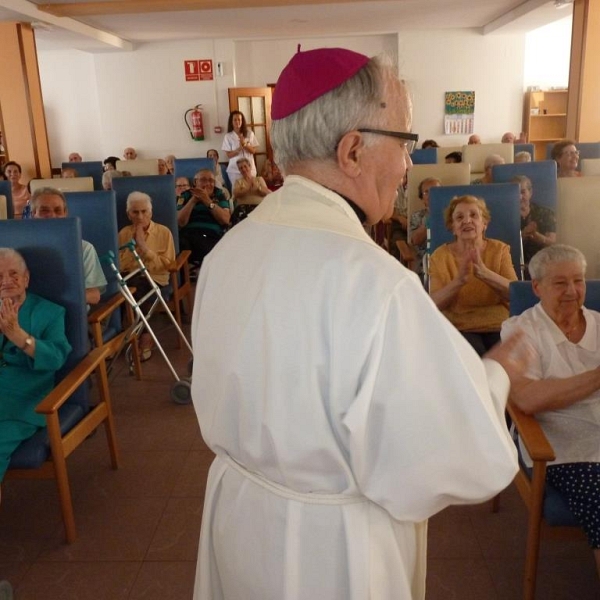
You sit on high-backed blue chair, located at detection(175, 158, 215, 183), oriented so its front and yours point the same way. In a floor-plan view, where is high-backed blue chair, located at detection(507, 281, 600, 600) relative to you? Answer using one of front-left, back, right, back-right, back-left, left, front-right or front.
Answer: front

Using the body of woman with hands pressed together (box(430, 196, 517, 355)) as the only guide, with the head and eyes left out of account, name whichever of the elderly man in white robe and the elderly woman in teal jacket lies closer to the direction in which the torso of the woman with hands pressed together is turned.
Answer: the elderly man in white robe

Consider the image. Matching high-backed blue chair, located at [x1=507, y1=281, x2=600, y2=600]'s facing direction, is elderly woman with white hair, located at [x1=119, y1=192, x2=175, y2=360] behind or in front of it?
behind

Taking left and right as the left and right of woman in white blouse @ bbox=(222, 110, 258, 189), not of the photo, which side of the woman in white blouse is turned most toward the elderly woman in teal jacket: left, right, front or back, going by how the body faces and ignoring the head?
front

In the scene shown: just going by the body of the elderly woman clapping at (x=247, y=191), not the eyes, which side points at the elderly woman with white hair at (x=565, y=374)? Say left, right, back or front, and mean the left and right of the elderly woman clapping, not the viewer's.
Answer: front

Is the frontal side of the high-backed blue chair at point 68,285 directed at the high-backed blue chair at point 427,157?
no

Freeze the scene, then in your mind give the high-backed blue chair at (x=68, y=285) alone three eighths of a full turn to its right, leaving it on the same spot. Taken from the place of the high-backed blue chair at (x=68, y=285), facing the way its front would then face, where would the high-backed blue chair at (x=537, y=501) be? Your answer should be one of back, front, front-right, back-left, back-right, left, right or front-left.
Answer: back-right

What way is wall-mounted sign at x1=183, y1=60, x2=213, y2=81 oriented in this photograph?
toward the camera

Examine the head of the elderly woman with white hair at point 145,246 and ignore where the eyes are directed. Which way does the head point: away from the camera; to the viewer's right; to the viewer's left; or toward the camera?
toward the camera

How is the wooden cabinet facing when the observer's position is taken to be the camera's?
facing the viewer

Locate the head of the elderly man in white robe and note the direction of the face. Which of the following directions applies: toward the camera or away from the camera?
away from the camera

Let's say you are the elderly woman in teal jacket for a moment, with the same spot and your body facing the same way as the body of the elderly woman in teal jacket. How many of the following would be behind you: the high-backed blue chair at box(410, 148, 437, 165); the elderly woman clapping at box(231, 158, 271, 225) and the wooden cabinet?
3

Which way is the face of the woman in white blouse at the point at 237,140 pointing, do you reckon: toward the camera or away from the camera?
toward the camera

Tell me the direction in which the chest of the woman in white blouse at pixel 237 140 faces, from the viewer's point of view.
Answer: toward the camera

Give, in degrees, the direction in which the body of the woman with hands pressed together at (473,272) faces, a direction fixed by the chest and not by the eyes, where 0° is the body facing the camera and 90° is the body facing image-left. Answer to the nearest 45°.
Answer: approximately 0°

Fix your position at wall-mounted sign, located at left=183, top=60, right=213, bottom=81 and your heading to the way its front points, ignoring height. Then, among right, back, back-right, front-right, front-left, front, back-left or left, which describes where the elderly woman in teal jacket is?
front

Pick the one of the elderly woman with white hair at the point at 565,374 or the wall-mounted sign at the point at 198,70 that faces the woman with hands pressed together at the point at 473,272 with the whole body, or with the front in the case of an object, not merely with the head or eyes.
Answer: the wall-mounted sign

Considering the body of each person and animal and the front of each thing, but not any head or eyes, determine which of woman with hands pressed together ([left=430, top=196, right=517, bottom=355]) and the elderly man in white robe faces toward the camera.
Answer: the woman with hands pressed together

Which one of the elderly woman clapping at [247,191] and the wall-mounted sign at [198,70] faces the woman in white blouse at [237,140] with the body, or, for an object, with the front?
the wall-mounted sign

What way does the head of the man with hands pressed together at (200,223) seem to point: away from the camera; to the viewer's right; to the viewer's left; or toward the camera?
toward the camera
